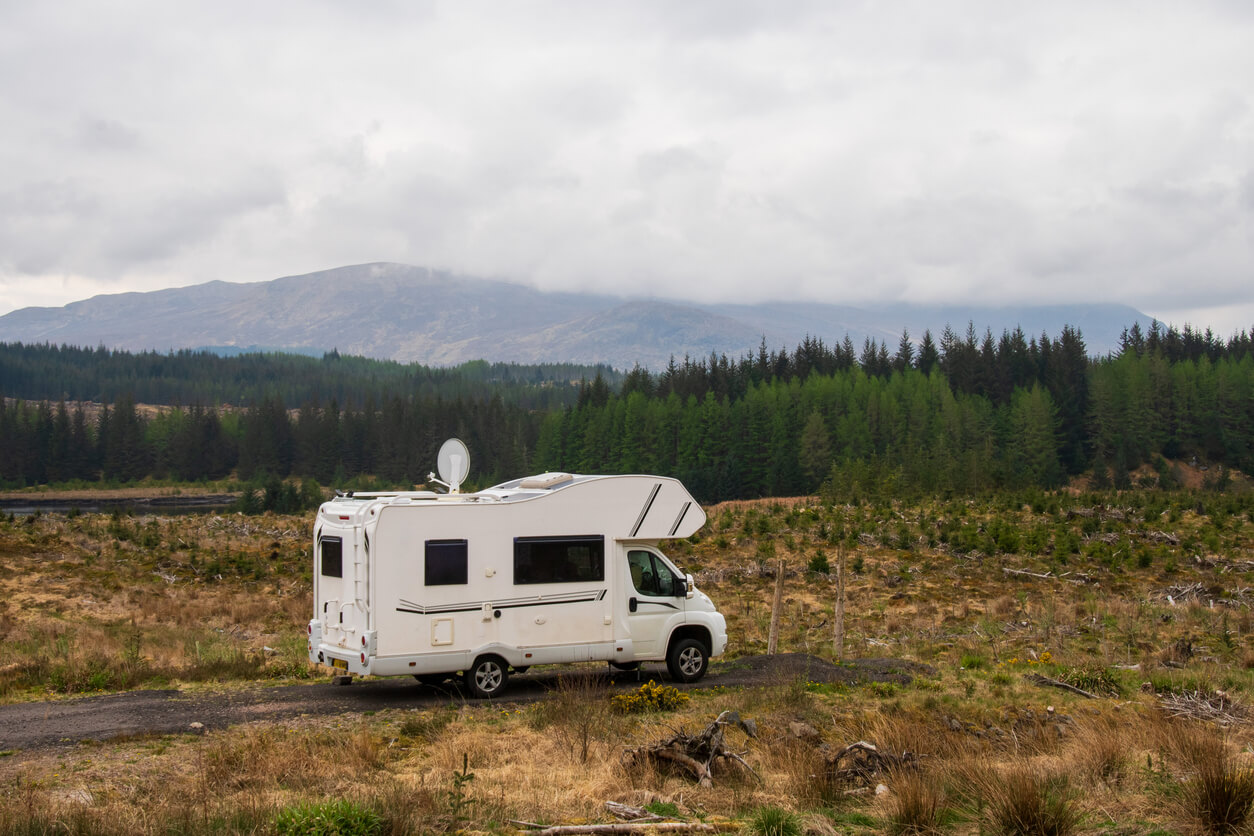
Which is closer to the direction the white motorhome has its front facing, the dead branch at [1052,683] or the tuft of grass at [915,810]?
the dead branch

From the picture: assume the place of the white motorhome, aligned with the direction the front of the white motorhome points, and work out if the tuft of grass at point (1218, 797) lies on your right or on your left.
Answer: on your right

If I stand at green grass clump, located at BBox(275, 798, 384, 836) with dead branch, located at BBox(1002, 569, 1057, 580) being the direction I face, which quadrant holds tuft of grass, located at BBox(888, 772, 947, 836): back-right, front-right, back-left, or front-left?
front-right

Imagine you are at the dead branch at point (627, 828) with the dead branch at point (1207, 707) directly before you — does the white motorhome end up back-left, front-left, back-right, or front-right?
front-left

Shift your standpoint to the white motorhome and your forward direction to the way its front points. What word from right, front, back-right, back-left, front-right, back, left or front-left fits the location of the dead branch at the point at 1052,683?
front-right

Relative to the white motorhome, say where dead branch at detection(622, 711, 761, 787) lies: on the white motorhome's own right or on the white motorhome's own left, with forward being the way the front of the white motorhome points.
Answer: on the white motorhome's own right

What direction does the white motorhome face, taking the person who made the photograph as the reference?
facing away from the viewer and to the right of the viewer

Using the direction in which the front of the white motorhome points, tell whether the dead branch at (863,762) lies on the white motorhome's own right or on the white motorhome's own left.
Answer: on the white motorhome's own right

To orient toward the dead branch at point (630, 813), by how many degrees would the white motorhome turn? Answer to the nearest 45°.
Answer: approximately 135° to its right

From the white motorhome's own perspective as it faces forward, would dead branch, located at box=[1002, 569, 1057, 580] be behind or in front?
in front

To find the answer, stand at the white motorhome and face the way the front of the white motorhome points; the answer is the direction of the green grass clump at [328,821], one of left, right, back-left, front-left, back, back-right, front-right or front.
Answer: back-right
